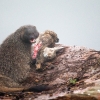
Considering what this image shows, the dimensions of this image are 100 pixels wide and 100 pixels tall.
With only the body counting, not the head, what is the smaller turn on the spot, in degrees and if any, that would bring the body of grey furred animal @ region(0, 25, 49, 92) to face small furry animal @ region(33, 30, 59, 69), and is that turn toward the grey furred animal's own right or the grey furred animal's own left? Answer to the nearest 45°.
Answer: approximately 45° to the grey furred animal's own left

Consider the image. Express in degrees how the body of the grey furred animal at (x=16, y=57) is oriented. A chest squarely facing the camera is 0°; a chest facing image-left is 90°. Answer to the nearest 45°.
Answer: approximately 270°
